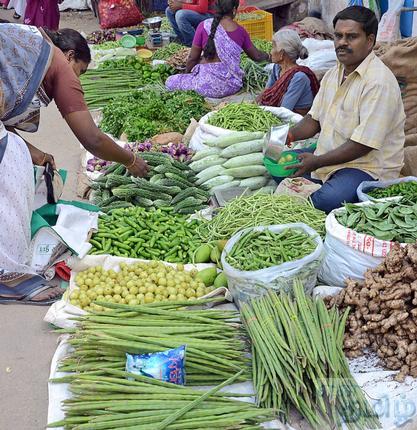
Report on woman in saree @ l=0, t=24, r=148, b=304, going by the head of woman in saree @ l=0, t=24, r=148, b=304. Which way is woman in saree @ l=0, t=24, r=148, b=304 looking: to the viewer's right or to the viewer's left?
to the viewer's right

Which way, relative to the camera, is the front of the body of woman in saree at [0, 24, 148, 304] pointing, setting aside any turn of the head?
to the viewer's right

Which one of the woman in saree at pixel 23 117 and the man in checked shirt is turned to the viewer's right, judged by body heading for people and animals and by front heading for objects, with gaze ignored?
the woman in saree

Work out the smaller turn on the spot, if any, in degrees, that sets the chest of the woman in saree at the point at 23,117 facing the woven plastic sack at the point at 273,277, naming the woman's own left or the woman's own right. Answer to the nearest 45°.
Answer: approximately 45° to the woman's own right

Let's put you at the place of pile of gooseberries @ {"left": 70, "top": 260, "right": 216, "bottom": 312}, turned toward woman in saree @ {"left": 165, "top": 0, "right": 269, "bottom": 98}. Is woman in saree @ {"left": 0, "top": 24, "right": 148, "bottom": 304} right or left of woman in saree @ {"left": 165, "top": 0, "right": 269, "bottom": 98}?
left

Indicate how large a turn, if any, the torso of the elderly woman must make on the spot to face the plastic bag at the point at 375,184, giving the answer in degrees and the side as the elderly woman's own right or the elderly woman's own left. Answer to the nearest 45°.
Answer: approximately 90° to the elderly woman's own left

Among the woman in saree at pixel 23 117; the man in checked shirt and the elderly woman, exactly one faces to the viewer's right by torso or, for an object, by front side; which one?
the woman in saree

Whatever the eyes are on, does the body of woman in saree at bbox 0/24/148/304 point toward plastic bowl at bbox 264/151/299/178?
yes

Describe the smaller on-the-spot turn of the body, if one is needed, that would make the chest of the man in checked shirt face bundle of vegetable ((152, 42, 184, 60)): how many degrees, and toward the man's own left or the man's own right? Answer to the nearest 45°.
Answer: approximately 90° to the man's own right

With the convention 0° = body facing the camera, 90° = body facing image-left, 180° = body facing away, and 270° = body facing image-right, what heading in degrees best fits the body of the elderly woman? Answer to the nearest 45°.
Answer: approximately 90°

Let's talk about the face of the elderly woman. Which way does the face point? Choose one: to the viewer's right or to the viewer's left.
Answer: to the viewer's left

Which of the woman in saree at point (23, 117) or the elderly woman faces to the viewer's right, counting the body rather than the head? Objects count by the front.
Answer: the woman in saree

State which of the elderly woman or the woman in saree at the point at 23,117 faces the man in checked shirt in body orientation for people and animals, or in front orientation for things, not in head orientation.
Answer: the woman in saree

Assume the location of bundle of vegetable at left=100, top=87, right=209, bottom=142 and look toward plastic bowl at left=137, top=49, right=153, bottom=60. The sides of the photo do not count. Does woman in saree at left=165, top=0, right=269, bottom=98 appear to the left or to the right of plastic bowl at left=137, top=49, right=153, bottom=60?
right
